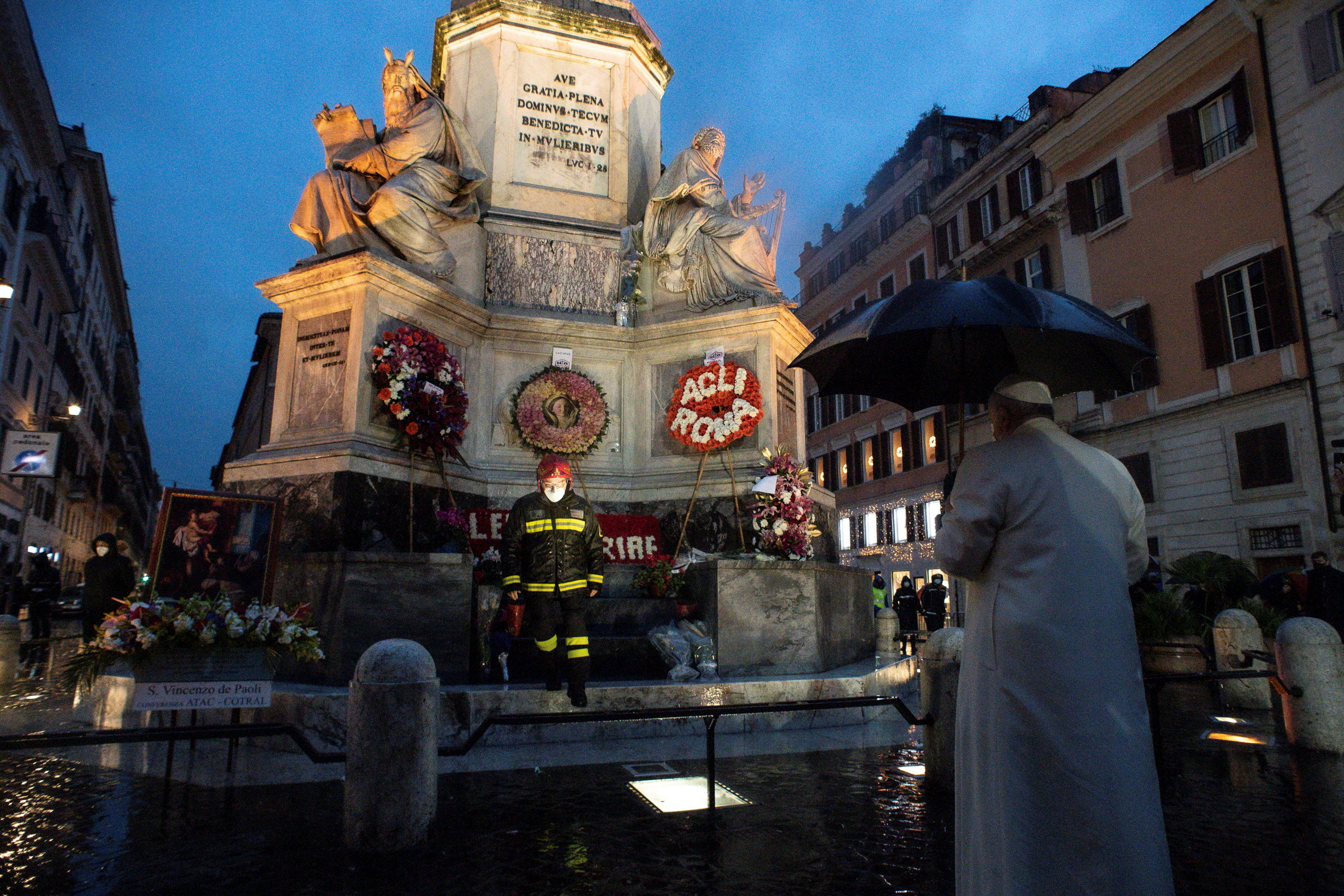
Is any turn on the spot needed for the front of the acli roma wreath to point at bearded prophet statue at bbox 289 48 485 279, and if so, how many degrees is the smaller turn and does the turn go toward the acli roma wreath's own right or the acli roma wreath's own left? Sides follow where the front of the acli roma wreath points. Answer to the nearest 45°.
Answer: approximately 90° to the acli roma wreath's own right

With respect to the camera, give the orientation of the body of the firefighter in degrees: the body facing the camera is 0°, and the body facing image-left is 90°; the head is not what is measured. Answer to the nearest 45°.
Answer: approximately 0°

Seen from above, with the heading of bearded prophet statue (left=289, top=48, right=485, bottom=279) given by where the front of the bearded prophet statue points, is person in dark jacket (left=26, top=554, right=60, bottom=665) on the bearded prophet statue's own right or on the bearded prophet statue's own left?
on the bearded prophet statue's own right

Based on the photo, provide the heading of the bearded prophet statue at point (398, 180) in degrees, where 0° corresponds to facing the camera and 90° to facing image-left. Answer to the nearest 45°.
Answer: approximately 45°

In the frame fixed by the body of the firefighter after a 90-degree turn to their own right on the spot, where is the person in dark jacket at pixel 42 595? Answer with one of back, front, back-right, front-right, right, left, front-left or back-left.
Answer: front-right

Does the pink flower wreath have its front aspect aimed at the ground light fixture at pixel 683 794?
yes

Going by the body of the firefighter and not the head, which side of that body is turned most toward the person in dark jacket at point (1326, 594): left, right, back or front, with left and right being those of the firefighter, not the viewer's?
left

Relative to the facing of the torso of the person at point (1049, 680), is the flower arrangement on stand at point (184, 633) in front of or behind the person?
in front

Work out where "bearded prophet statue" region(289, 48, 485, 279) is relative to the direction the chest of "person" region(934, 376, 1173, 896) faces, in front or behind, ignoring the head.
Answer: in front

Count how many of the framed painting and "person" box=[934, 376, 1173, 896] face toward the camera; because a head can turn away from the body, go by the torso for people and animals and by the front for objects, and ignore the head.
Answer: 1
